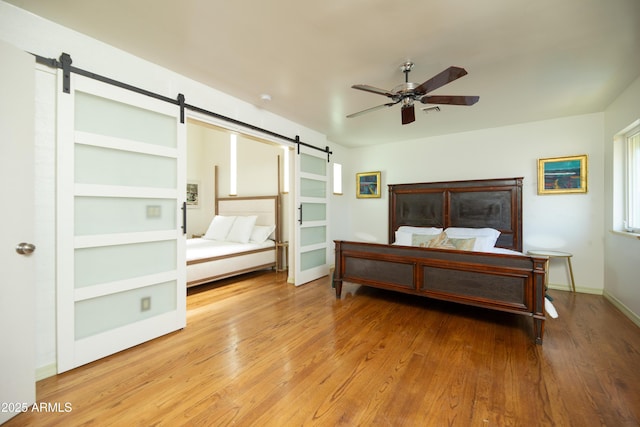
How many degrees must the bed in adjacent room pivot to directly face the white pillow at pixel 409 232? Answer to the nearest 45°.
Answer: approximately 90° to its left

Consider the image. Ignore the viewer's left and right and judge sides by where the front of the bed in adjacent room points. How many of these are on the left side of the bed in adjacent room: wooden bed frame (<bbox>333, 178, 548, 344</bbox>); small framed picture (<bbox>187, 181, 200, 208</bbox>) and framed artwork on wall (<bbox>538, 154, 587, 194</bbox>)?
2

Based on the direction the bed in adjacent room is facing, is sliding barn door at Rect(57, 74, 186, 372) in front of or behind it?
in front

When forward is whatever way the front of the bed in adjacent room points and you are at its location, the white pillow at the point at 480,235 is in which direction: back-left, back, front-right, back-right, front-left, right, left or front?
left

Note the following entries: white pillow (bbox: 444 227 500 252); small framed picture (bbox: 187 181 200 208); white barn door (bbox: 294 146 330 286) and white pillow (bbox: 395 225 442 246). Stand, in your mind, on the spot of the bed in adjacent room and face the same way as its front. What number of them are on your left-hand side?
3

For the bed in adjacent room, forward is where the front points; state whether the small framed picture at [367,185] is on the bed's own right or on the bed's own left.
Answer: on the bed's own left

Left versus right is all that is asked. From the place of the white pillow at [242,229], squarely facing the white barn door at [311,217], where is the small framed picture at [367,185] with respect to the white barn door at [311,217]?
left

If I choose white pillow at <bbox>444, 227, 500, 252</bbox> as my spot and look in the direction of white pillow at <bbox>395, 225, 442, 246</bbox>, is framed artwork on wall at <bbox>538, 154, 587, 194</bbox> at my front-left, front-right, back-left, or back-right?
back-right

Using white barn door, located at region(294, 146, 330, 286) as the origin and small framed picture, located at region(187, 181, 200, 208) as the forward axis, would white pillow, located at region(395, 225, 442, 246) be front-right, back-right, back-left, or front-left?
back-right

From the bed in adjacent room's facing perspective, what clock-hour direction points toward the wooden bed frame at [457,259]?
The wooden bed frame is roughly at 9 o'clock from the bed in adjacent room.

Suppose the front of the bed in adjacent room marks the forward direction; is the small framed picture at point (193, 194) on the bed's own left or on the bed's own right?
on the bed's own right

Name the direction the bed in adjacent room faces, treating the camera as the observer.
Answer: facing the viewer and to the left of the viewer

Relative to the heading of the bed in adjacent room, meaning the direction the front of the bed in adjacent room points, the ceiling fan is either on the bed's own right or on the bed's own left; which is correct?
on the bed's own left

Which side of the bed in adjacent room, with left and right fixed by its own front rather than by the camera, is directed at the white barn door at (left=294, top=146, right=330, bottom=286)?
left
